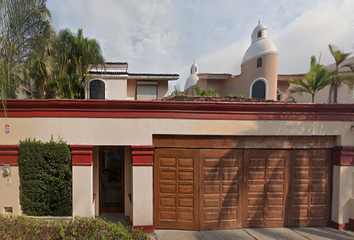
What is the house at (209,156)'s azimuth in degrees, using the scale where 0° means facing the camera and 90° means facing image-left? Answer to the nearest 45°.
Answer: approximately 0°

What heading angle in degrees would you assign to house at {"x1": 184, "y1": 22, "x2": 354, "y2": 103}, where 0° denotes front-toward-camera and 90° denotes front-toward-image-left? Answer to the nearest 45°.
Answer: approximately 0°
